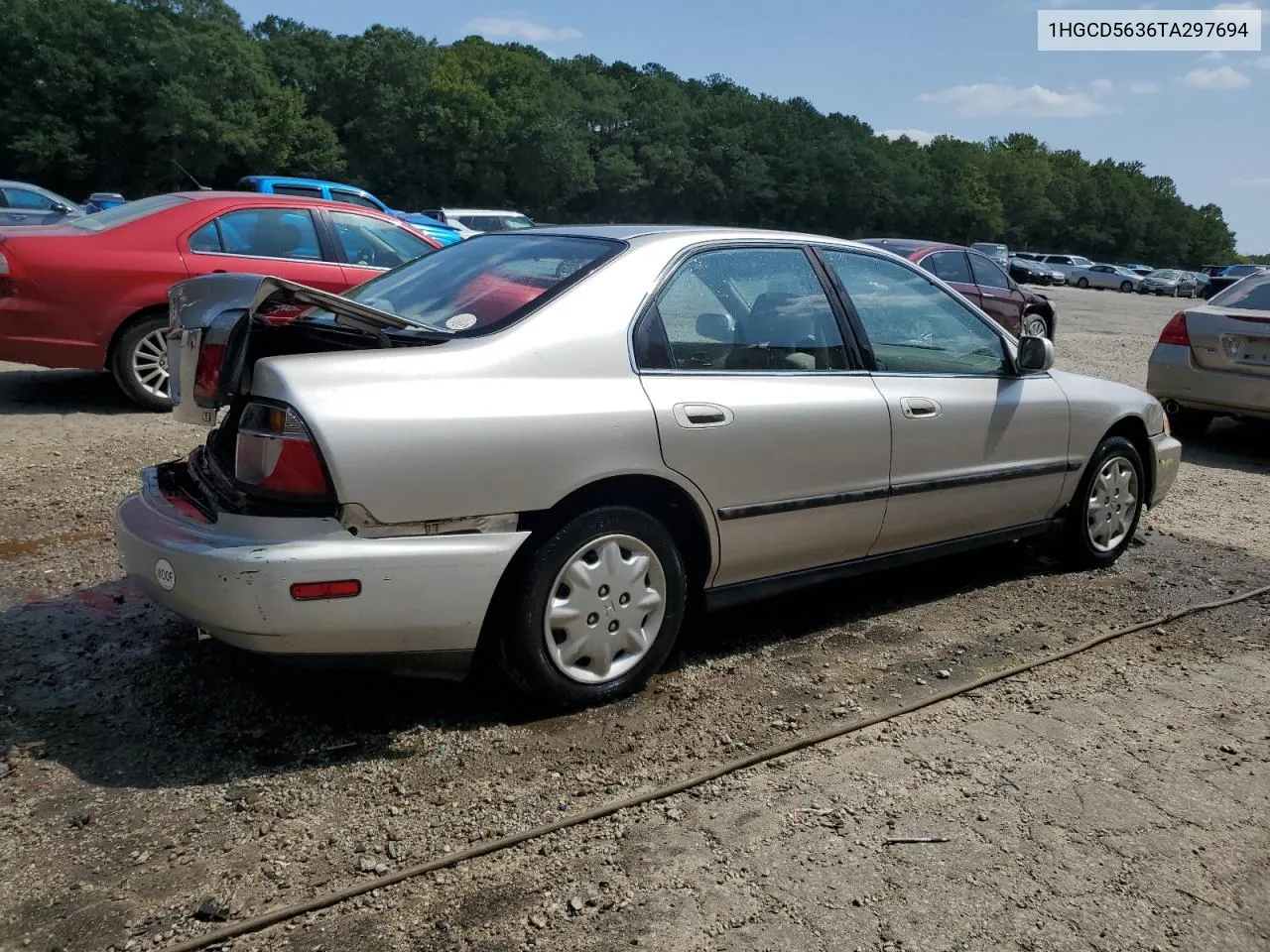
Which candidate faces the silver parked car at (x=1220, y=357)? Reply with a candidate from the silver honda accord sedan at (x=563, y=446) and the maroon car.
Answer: the silver honda accord sedan

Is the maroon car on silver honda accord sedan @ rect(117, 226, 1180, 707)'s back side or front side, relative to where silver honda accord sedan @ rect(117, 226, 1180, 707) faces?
on the front side

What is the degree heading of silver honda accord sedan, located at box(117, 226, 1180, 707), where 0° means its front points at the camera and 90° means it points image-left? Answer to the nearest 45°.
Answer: approximately 225°

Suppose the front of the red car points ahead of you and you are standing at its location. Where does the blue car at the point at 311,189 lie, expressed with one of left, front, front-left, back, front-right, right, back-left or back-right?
front-left

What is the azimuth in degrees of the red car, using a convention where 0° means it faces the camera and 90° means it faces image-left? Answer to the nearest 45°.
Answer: approximately 225°

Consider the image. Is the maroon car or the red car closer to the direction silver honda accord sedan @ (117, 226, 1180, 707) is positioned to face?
the maroon car

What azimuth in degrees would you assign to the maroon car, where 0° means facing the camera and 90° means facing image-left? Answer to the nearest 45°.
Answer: approximately 225°

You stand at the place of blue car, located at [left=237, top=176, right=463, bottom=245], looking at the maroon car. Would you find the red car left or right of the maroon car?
right

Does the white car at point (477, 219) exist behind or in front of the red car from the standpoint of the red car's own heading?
in front
